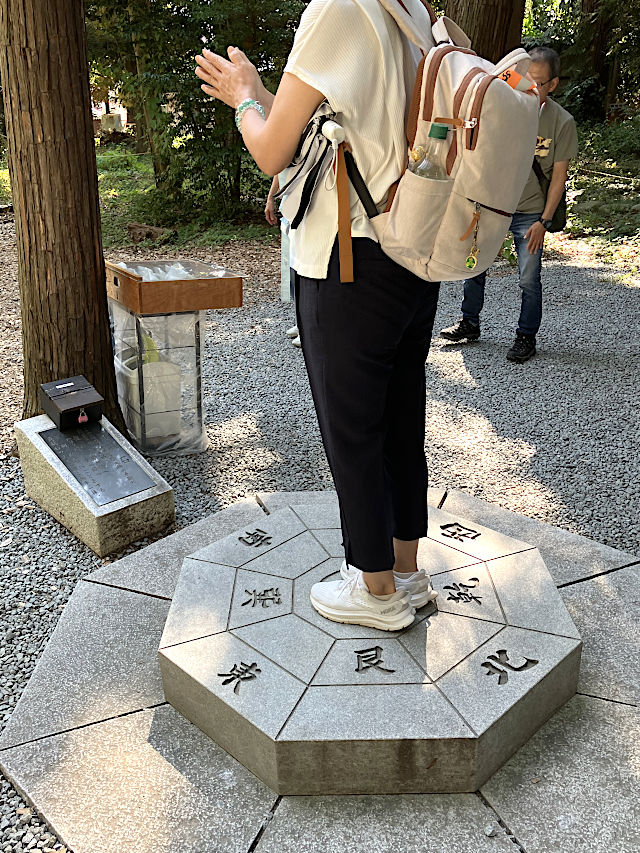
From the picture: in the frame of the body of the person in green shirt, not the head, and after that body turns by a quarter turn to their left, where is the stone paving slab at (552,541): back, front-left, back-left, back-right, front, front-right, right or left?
front-right

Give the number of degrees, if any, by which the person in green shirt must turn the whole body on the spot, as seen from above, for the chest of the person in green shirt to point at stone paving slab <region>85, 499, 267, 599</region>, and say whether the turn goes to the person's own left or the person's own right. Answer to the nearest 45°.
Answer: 0° — they already face it

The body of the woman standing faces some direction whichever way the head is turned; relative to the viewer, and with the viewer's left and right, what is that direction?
facing away from the viewer and to the left of the viewer

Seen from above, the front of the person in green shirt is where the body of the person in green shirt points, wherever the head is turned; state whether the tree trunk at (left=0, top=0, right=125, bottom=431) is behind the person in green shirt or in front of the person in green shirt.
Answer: in front

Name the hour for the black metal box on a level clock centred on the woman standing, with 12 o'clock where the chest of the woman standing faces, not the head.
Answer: The black metal box is roughly at 12 o'clock from the woman standing.

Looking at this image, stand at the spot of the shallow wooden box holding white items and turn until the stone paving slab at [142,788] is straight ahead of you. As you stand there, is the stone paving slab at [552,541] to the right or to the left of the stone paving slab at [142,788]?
left

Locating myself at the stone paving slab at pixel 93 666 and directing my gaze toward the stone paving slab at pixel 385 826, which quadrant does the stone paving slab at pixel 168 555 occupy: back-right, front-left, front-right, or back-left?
back-left

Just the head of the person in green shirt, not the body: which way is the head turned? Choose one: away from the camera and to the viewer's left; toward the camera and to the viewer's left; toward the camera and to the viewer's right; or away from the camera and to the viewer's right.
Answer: toward the camera and to the viewer's left

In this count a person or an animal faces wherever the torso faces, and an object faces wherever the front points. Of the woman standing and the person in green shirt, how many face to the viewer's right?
0

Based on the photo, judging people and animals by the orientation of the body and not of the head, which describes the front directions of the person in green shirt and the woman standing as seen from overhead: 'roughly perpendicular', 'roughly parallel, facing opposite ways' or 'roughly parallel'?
roughly perpendicular

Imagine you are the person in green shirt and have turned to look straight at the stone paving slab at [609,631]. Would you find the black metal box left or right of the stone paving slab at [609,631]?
right

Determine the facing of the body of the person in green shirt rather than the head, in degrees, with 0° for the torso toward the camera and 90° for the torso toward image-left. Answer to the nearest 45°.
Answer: approximately 45°

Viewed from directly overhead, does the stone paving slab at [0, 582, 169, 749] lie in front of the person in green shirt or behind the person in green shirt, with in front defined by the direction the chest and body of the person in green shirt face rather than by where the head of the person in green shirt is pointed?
in front
